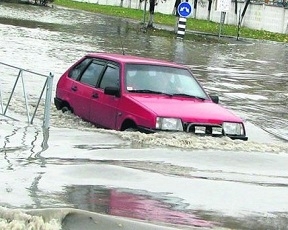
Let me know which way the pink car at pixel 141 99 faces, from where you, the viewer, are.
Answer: facing the viewer and to the right of the viewer

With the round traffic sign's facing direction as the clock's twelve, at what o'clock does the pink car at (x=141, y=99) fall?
The pink car is roughly at 12 o'clock from the round traffic sign.

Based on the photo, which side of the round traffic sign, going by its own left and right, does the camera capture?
front

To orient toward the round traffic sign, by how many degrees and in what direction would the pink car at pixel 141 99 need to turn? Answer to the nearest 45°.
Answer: approximately 135° to its left

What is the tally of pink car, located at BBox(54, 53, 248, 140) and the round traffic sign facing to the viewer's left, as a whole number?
0
